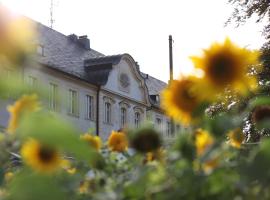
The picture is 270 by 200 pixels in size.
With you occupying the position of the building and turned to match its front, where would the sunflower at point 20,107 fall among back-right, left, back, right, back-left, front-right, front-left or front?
front-right

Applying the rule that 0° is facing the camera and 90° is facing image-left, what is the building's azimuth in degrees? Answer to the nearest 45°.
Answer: approximately 315°

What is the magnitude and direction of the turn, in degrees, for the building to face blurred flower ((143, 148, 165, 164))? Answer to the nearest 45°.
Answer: approximately 45° to its right

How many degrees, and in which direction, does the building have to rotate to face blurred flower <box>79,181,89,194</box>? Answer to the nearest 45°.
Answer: approximately 45° to its right

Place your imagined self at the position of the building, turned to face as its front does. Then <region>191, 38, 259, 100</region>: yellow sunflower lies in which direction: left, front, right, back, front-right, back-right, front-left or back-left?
front-right
